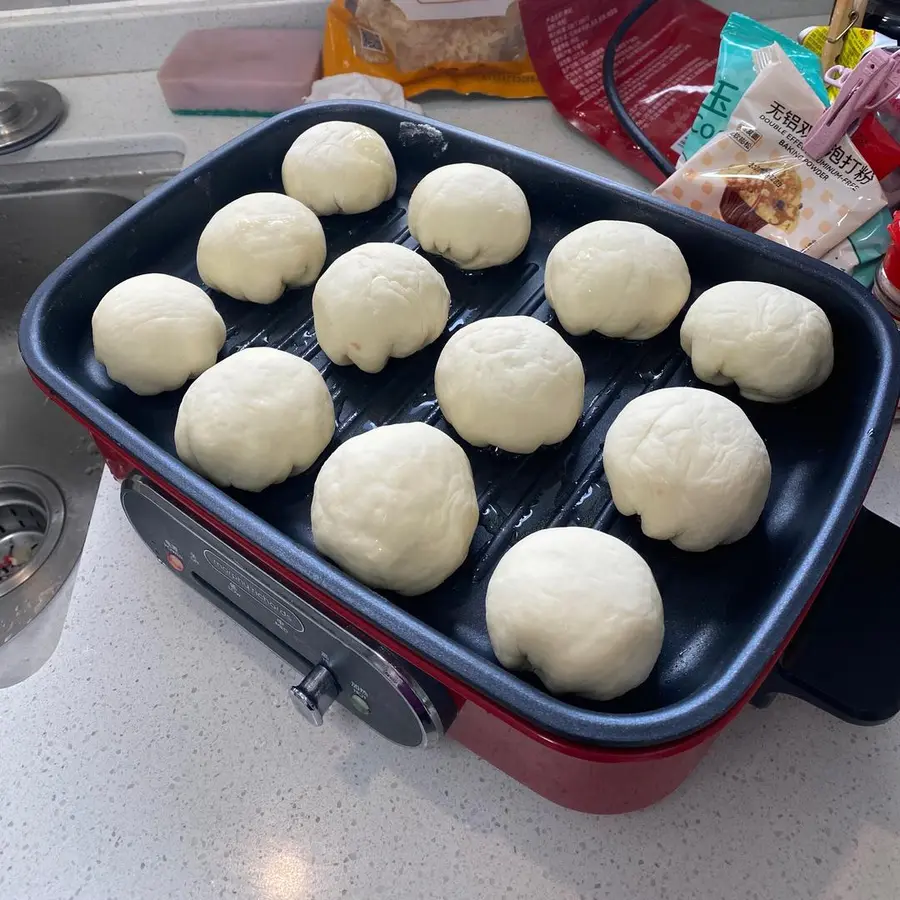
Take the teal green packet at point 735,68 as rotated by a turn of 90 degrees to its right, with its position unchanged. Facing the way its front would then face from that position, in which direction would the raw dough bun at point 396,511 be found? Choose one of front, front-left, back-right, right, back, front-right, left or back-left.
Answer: left

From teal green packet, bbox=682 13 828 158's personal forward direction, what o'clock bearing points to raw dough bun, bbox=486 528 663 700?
The raw dough bun is roughly at 12 o'clock from the teal green packet.

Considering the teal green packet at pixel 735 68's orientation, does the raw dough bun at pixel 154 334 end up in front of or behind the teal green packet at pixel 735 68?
in front

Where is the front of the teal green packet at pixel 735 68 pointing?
toward the camera
